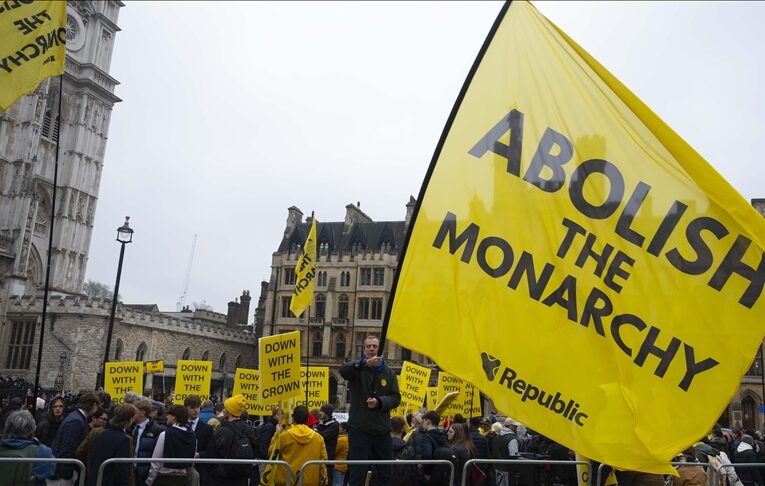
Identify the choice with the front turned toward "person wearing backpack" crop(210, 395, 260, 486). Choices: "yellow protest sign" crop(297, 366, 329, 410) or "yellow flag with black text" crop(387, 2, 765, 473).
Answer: the yellow protest sign

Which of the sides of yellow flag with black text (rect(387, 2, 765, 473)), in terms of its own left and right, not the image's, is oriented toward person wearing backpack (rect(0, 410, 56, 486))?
right

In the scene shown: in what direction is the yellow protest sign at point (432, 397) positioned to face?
toward the camera

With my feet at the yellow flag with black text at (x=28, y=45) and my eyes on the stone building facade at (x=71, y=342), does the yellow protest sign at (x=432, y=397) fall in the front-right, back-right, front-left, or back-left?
front-right

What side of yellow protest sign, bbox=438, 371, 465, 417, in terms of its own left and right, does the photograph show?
front

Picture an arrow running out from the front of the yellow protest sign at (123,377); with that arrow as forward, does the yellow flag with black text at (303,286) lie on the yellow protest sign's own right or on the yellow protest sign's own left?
on the yellow protest sign's own left

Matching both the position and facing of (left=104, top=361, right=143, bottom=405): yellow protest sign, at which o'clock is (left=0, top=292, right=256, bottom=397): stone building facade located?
The stone building facade is roughly at 6 o'clock from the yellow protest sign.

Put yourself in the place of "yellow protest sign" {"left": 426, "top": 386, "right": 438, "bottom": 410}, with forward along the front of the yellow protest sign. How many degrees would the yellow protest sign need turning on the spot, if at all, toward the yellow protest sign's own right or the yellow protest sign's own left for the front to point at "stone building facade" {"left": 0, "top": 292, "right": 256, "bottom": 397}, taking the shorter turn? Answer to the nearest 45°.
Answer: approximately 135° to the yellow protest sign's own right

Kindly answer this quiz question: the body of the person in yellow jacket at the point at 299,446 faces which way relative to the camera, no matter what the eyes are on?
away from the camera

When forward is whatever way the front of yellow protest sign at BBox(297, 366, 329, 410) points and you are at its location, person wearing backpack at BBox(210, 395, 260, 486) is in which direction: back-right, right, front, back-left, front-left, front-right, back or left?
front

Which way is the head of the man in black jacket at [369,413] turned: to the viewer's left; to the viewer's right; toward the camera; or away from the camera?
toward the camera

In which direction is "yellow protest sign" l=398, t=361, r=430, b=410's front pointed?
toward the camera

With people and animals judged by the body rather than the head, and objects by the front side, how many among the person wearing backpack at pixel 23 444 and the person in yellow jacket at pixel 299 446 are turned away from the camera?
2

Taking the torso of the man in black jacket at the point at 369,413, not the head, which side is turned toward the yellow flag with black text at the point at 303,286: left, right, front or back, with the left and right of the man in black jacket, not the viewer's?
back

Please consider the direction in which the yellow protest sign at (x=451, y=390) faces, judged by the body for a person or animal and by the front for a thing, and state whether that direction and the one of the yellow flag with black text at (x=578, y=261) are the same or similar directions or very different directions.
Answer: same or similar directions

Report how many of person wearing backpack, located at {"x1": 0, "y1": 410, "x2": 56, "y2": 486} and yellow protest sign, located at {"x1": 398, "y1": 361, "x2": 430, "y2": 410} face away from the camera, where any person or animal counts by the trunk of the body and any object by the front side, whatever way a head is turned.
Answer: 1

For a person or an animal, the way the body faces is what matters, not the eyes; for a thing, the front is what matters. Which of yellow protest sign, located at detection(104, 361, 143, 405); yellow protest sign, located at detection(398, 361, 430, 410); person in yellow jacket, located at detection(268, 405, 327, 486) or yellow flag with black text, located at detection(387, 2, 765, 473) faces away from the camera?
the person in yellow jacket

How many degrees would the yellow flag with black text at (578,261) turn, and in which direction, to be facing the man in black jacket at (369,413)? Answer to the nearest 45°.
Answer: approximately 135° to its right

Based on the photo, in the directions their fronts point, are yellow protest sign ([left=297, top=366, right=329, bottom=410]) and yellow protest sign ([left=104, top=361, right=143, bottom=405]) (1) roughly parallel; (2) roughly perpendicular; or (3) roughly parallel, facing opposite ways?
roughly parallel

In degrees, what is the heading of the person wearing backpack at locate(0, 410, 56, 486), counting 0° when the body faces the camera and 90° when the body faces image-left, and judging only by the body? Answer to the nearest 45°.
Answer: approximately 180°

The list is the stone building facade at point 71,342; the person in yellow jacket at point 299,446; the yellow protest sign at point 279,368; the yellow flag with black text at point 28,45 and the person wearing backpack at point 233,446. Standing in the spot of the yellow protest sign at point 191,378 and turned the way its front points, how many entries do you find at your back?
1

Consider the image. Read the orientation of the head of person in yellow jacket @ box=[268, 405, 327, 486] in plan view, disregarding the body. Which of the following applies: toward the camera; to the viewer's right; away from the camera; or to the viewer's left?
away from the camera
